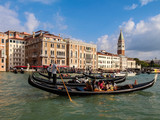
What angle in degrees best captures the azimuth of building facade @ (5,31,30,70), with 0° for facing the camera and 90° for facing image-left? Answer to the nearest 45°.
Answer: approximately 315°

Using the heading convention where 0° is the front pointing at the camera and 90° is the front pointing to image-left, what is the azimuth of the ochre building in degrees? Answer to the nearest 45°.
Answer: approximately 315°

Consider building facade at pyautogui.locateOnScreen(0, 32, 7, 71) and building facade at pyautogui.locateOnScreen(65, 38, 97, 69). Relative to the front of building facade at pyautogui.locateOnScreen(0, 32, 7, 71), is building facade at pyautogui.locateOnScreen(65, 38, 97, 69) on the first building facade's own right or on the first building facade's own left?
on the first building facade's own left

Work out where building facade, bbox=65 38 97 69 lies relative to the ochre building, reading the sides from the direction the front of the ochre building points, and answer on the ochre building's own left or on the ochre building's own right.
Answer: on the ochre building's own left

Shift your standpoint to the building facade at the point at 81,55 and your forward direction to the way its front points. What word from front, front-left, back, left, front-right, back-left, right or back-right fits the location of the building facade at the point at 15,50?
back-right

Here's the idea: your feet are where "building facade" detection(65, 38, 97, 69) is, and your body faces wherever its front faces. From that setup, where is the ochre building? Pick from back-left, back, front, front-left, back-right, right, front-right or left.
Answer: right
